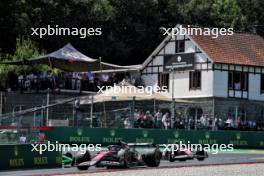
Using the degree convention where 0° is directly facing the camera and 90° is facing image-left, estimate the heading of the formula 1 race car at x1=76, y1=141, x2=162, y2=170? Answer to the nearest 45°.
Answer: approximately 45°

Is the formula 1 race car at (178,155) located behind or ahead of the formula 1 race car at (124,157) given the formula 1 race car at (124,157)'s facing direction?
behind

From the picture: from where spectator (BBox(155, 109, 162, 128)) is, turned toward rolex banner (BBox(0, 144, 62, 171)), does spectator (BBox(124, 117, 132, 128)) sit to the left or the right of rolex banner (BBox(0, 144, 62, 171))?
right

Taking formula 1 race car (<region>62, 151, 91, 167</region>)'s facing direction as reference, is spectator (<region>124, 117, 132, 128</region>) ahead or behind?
behind

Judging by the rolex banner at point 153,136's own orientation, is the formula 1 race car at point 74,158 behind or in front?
in front

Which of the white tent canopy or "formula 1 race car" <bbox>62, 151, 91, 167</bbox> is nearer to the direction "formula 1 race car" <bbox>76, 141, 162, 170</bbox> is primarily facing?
the formula 1 race car

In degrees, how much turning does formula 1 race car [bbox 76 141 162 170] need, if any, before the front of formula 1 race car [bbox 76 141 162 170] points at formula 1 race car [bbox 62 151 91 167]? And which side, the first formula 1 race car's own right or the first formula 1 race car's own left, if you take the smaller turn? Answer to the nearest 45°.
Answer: approximately 45° to the first formula 1 race car's own right

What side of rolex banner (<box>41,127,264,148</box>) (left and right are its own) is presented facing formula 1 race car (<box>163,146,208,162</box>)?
front

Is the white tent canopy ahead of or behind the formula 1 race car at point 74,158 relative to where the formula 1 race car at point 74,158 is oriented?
behind

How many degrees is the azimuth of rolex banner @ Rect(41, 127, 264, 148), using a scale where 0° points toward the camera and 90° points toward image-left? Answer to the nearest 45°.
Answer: approximately 0°

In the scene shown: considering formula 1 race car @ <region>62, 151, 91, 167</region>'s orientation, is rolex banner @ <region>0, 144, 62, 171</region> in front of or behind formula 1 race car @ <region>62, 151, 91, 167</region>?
in front

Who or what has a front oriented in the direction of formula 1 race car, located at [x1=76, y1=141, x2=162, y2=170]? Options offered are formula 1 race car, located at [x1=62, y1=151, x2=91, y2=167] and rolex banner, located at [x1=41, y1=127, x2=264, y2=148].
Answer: the rolex banner

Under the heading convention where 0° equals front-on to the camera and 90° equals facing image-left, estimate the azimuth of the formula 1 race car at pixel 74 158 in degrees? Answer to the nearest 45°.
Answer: approximately 45°
